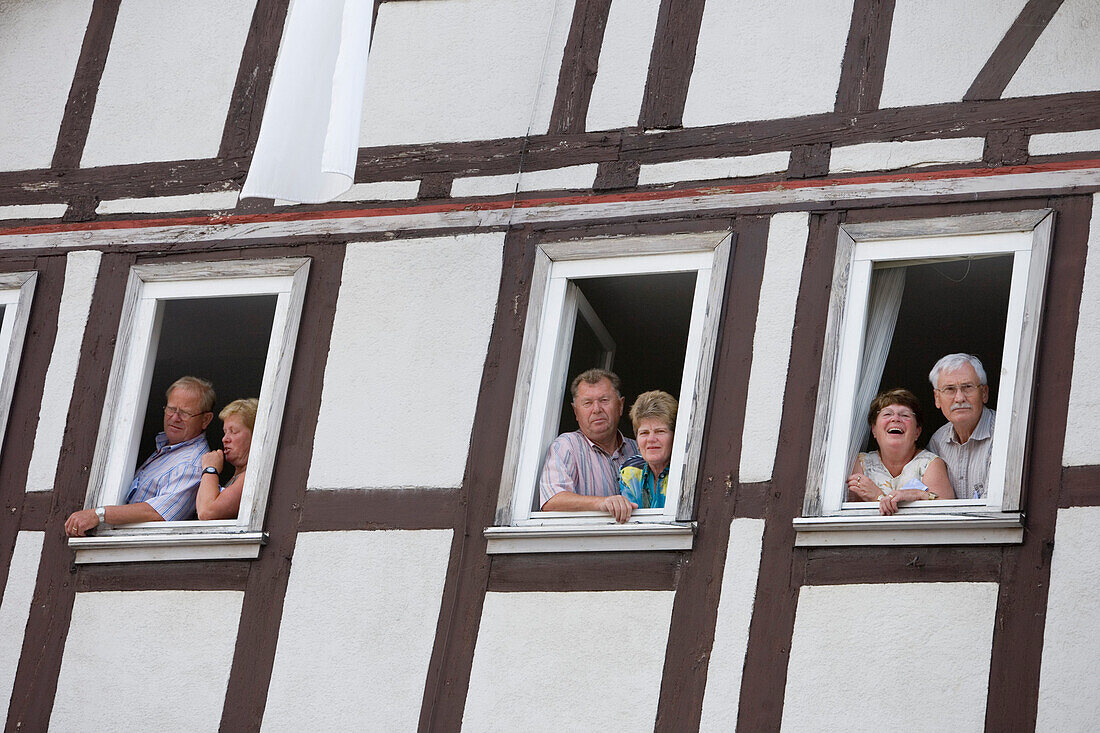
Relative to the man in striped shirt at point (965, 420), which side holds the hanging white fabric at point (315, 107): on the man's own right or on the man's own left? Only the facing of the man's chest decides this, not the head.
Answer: on the man's own right

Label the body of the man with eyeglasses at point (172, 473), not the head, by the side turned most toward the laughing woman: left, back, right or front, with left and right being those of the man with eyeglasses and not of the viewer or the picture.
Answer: left

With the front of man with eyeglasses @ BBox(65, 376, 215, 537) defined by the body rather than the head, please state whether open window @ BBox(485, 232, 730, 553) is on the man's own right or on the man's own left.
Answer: on the man's own left

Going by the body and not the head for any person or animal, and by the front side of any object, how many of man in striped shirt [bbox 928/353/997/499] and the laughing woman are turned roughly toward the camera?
2

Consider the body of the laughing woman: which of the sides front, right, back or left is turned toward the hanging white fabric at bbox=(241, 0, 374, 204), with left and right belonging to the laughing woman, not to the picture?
right

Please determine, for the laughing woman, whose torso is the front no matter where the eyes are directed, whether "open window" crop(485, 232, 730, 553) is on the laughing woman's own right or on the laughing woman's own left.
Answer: on the laughing woman's own right

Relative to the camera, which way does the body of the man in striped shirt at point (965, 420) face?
toward the camera

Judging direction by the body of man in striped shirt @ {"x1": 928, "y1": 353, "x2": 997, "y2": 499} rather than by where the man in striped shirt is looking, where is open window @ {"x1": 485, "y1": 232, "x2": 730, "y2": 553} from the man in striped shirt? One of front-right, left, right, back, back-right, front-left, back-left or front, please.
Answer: right

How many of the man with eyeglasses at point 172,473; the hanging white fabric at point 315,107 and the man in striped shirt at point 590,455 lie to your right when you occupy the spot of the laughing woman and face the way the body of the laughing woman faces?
3

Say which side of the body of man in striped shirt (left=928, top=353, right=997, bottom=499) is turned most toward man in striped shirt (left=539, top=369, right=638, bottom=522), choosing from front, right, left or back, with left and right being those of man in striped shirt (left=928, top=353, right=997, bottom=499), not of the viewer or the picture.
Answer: right

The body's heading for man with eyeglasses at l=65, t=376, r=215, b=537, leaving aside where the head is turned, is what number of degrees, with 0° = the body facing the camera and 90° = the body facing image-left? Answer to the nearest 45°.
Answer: approximately 45°
